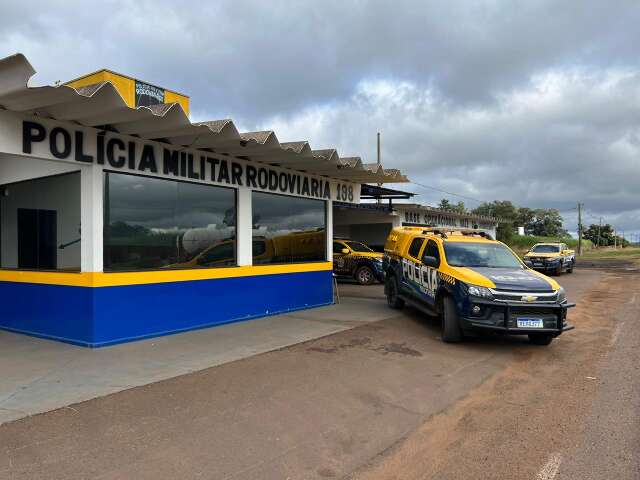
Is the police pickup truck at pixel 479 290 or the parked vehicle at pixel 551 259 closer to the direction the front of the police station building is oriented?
the police pickup truck

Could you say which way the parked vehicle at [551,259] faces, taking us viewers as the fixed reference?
facing the viewer and to the left of the viewer

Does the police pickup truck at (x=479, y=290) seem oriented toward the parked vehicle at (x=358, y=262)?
no

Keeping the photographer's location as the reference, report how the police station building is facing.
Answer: facing the viewer and to the right of the viewer

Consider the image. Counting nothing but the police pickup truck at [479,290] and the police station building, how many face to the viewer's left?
0

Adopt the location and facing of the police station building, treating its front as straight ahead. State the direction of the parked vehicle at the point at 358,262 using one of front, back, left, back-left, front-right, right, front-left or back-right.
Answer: left

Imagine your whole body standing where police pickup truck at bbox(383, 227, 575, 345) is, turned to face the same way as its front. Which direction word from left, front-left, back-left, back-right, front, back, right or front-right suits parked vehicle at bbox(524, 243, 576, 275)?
back-left

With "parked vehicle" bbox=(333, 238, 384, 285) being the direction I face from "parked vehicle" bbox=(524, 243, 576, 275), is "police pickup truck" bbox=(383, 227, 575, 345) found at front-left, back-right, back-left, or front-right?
front-left

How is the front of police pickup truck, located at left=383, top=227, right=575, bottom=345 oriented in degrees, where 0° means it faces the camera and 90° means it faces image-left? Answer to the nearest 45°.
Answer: approximately 315°
